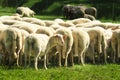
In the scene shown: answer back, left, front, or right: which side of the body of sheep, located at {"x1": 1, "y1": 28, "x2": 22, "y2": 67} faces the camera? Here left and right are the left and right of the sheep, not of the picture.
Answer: back

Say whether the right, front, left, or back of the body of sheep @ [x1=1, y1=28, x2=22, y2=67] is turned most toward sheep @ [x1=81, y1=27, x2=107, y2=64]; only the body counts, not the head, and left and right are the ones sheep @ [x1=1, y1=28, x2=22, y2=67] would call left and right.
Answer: right

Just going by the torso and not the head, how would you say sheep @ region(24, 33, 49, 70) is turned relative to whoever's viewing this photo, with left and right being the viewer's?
facing away from the viewer and to the right of the viewer

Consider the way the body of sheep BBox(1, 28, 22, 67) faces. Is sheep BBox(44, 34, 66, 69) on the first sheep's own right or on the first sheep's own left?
on the first sheep's own right
